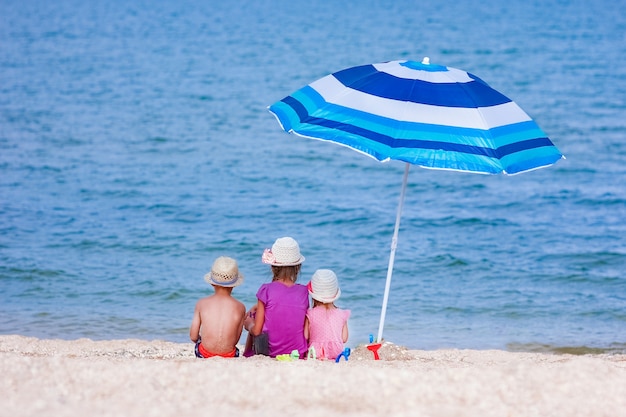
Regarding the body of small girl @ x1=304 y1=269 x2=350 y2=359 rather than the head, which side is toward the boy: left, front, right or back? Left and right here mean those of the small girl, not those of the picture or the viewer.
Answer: left

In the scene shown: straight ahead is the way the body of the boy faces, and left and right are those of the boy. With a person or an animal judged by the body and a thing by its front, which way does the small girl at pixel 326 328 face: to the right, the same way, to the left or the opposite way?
the same way

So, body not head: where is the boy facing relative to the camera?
away from the camera

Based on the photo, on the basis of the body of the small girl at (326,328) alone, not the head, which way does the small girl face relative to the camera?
away from the camera

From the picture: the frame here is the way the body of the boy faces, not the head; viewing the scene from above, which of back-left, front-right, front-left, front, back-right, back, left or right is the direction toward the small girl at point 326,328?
right

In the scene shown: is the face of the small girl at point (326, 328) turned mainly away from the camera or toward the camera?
away from the camera

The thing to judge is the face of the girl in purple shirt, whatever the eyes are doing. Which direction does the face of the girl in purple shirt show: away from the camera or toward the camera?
away from the camera

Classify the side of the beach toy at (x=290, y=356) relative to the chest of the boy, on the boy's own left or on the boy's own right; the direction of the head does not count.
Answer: on the boy's own right

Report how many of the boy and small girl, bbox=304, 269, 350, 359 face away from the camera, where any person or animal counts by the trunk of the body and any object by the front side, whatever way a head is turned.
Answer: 2

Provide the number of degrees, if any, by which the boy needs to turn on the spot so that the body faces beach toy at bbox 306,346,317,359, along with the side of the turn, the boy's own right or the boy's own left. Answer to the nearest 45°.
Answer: approximately 90° to the boy's own right
